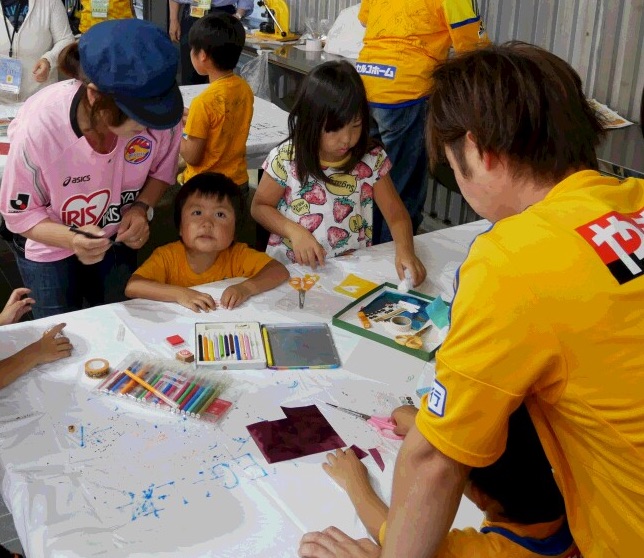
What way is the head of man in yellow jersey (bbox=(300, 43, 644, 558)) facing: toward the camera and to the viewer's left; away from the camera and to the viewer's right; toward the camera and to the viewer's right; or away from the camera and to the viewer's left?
away from the camera and to the viewer's left

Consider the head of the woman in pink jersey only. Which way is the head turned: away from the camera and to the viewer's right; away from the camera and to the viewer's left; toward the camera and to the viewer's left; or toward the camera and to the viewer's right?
toward the camera and to the viewer's right

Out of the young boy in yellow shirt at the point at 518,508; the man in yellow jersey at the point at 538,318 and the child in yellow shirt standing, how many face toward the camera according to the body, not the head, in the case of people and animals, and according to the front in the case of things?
0

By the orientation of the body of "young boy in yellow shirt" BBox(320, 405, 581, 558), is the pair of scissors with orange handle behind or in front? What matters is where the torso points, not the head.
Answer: in front

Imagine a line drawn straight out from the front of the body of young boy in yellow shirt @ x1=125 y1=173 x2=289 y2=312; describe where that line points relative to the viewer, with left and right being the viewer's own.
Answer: facing the viewer

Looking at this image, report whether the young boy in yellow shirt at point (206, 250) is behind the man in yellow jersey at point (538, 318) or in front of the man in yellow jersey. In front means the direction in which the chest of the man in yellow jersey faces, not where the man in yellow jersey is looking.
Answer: in front

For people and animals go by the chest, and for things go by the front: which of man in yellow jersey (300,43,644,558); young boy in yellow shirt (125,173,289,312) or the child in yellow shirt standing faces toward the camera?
the young boy in yellow shirt

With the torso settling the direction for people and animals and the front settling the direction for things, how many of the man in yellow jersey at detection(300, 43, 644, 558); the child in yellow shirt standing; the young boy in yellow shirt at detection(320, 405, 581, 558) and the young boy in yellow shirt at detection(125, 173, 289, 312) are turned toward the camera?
1

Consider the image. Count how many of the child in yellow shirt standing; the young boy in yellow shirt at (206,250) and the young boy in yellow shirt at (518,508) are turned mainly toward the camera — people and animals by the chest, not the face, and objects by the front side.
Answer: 1

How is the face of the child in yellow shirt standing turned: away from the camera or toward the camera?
away from the camera
